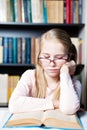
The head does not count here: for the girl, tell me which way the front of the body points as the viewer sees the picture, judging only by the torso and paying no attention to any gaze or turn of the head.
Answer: toward the camera

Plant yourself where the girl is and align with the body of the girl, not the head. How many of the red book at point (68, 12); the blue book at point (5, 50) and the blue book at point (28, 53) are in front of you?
0

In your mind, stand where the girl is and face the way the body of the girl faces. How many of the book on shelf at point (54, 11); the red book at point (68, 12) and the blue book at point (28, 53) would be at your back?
3

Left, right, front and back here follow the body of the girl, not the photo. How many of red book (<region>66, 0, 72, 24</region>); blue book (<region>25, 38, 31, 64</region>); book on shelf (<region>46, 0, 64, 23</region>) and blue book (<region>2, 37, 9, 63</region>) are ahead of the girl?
0

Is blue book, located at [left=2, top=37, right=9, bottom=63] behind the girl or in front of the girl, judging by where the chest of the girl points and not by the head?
behind

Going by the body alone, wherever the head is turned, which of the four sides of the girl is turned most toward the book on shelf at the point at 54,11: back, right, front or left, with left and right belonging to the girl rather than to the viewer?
back

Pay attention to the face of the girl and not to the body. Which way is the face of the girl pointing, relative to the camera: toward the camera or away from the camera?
toward the camera

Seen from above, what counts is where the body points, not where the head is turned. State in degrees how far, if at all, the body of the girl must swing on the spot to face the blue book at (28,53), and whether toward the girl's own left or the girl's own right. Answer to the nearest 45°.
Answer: approximately 180°

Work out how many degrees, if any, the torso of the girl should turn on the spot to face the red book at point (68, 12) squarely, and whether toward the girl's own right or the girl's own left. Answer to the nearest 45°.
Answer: approximately 180°
